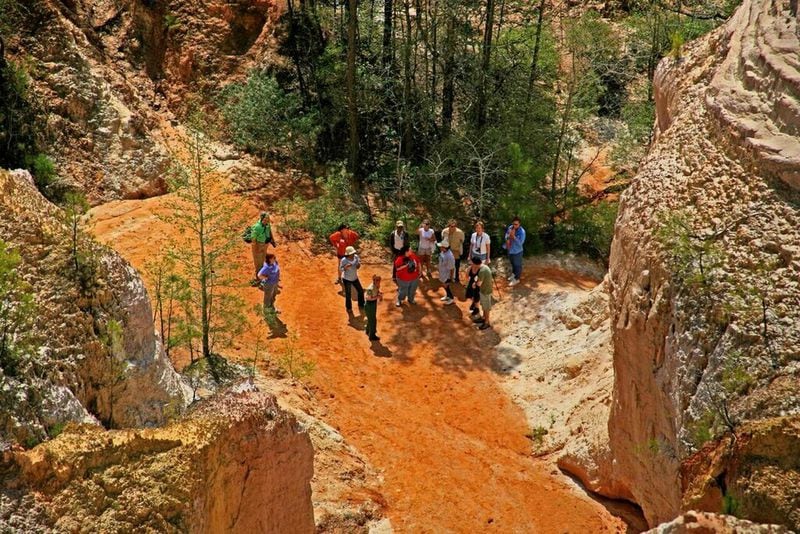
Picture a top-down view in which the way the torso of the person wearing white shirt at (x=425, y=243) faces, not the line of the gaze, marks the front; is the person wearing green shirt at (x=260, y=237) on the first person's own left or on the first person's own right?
on the first person's own right

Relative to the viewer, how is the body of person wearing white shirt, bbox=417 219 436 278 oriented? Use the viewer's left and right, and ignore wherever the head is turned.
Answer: facing the viewer

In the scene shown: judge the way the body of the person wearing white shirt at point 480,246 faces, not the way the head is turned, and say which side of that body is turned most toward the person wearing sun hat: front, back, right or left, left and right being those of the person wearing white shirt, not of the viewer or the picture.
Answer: right

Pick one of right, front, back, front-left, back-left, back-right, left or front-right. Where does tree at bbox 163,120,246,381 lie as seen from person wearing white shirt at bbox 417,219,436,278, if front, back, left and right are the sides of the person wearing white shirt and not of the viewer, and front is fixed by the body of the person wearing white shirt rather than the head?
front-right

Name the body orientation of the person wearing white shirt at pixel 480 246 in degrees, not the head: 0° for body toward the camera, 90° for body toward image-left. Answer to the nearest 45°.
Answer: approximately 0°

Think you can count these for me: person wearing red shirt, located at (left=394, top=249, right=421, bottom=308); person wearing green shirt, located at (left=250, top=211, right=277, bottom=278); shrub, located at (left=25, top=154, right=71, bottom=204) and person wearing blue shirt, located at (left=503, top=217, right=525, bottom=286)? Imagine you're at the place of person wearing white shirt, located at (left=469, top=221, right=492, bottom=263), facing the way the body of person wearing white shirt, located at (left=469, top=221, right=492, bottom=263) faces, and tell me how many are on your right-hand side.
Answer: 3

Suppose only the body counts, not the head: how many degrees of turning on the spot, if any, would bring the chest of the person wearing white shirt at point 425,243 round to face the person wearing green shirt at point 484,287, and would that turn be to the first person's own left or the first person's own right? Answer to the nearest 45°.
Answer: approximately 45° to the first person's own left
